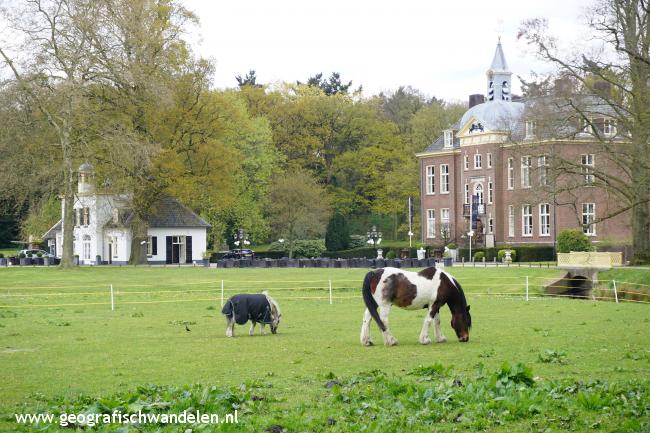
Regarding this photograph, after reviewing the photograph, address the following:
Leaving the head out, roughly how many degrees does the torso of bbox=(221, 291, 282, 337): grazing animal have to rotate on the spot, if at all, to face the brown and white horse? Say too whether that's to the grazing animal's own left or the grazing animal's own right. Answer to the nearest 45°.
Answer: approximately 45° to the grazing animal's own right

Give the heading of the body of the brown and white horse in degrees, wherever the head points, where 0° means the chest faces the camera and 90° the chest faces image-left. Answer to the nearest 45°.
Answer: approximately 270°

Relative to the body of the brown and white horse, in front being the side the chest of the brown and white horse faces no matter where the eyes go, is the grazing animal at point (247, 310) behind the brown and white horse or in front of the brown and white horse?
behind

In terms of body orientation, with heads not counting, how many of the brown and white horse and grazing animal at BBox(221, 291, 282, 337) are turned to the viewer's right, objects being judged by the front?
2

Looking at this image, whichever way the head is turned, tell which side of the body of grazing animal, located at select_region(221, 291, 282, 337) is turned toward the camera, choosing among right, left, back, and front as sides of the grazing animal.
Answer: right
